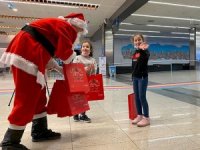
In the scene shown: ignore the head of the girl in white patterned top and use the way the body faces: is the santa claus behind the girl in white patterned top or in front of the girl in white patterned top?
in front

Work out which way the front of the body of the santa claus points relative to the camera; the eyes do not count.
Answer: to the viewer's right

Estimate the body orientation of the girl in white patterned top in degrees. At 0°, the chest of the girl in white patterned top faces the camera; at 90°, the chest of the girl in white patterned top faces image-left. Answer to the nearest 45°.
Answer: approximately 45°

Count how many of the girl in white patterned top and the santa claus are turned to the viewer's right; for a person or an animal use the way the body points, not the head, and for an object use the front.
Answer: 1

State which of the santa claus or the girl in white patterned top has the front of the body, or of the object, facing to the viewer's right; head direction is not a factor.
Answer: the santa claus

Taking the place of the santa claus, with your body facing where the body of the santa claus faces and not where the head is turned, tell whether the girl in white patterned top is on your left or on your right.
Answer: on your left
